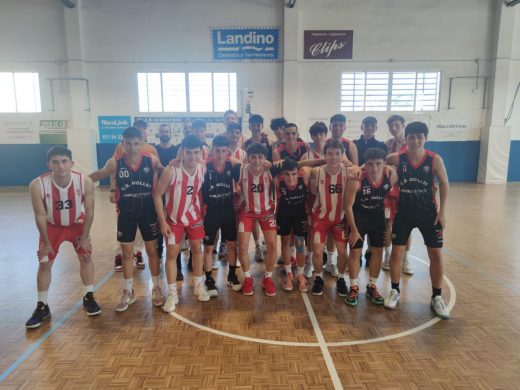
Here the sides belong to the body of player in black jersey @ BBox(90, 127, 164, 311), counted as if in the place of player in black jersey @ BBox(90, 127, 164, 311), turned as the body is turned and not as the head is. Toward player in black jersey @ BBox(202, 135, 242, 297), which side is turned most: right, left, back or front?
left

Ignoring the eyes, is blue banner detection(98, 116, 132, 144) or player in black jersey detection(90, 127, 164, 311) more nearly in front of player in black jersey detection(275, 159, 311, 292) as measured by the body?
the player in black jersey

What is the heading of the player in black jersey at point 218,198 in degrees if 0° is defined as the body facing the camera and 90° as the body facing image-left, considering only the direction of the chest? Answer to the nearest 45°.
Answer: approximately 0°

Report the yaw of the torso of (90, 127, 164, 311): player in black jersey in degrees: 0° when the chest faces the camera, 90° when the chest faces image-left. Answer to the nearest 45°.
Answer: approximately 0°

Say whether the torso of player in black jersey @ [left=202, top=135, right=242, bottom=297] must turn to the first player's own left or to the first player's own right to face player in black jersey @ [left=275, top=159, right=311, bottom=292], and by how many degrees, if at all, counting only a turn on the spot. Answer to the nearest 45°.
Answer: approximately 90° to the first player's own left
